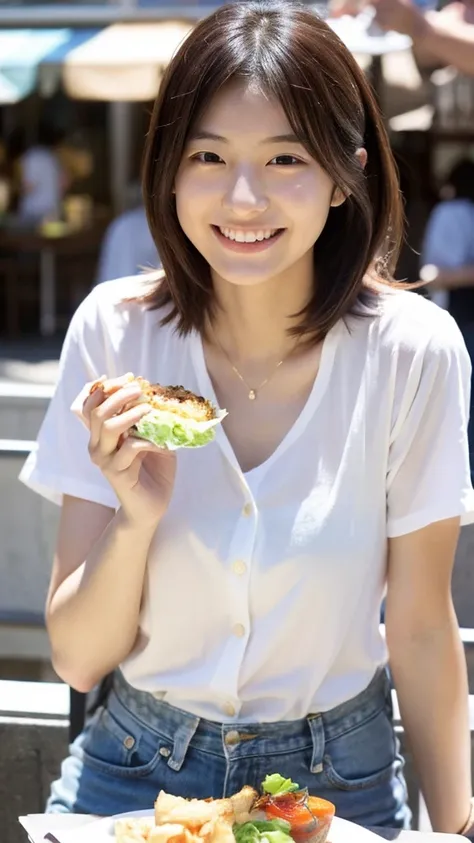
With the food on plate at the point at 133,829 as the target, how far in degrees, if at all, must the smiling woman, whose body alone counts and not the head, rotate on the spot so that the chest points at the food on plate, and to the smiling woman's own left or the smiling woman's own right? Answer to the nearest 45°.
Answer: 0° — they already face it

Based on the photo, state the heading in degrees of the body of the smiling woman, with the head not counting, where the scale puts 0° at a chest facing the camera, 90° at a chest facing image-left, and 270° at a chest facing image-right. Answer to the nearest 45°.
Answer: approximately 0°

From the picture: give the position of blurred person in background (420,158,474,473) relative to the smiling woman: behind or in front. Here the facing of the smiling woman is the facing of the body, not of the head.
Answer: behind

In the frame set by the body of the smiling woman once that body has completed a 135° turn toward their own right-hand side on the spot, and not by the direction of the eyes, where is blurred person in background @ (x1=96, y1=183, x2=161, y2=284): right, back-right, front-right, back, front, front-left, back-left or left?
front-right

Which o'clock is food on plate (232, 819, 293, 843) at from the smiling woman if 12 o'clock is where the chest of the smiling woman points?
The food on plate is roughly at 12 o'clock from the smiling woman.

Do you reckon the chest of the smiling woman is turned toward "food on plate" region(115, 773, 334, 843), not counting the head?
yes

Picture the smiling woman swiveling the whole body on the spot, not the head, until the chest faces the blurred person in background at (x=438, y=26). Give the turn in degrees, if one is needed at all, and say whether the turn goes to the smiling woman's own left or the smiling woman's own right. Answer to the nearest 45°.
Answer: approximately 180°
